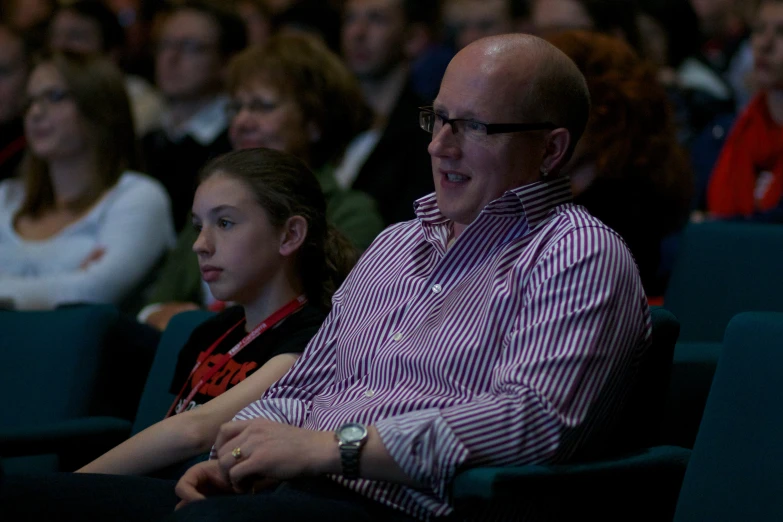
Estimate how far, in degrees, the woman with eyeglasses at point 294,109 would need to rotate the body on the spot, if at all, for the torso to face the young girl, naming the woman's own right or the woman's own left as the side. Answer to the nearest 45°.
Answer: approximately 45° to the woman's own left

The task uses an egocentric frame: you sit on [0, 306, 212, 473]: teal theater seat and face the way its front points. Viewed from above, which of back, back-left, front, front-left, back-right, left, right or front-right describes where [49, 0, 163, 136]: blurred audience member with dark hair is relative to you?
back-right

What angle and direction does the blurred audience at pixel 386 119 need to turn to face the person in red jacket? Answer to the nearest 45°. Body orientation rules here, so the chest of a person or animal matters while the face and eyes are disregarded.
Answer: approximately 135° to their left

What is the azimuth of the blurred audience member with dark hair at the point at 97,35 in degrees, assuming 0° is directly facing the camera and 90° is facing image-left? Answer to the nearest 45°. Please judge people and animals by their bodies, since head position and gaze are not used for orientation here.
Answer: approximately 45°

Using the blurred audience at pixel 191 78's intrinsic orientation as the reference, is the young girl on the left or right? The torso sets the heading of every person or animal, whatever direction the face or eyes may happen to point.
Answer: on their left

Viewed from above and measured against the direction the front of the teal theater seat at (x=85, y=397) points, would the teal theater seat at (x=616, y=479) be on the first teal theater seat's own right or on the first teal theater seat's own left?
on the first teal theater seat's own left

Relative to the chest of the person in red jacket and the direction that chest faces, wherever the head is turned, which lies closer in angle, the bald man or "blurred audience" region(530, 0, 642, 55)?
the bald man

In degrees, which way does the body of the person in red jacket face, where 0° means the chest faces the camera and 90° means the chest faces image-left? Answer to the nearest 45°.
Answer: approximately 45°
